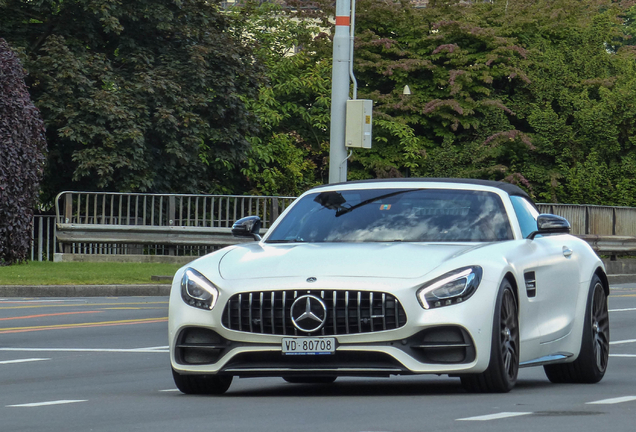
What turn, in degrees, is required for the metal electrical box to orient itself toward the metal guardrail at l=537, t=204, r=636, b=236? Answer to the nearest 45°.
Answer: approximately 90° to its left

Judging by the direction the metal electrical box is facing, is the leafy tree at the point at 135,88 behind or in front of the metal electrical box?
behind

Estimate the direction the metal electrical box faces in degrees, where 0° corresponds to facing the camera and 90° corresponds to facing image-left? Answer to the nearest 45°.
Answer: approximately 315°

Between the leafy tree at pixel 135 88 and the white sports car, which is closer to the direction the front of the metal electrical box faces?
the white sports car
